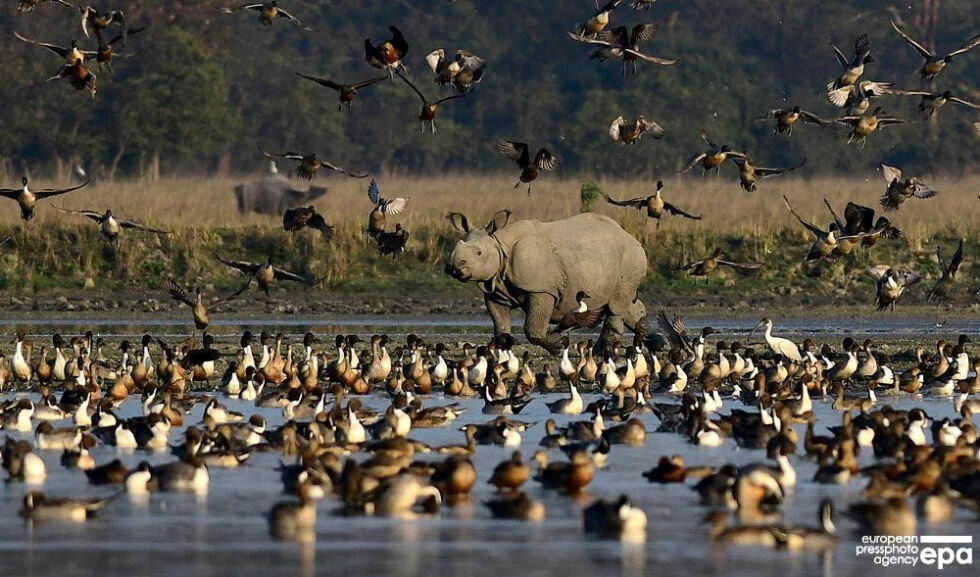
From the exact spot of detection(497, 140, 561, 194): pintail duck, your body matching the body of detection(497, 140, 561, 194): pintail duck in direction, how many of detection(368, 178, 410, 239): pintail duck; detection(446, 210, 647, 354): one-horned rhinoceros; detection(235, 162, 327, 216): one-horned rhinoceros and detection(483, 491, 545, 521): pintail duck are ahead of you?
1

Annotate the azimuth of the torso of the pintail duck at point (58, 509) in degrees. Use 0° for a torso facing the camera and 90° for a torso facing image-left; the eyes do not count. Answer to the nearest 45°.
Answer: approximately 90°

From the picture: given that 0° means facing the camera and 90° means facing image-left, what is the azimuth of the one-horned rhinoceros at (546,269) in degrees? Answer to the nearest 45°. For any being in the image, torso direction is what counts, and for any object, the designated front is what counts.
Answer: approximately 45°

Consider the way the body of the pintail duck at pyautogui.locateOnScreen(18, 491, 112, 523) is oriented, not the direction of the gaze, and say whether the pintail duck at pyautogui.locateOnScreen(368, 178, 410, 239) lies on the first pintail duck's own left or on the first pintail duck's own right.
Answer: on the first pintail duck's own right
